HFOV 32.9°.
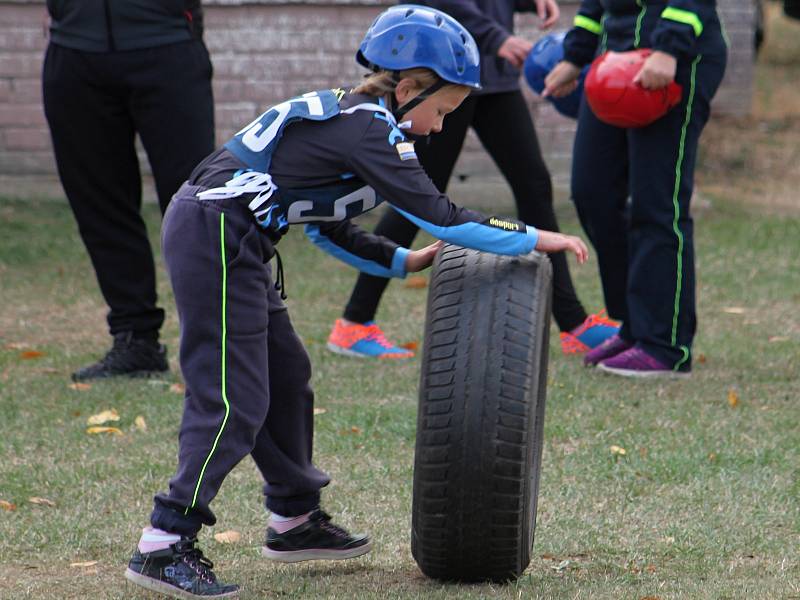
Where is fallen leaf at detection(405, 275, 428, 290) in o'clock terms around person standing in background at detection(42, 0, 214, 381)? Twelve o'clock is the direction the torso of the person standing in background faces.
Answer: The fallen leaf is roughly at 6 o'clock from the person standing in background.

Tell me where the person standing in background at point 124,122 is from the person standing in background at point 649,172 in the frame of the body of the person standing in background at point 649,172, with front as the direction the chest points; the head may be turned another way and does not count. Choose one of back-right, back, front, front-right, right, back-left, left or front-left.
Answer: front-right

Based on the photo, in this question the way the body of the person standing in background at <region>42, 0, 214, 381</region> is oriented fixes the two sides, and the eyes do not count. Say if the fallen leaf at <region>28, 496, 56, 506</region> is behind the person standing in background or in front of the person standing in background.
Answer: in front

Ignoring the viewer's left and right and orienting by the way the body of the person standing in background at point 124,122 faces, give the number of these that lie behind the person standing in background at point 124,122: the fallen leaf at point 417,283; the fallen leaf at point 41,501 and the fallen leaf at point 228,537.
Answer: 1

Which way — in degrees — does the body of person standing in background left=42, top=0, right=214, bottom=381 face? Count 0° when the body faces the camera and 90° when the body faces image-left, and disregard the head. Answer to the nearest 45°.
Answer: approximately 45°

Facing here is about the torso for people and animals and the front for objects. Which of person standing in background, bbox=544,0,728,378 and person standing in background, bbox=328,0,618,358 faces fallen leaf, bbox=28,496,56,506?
person standing in background, bbox=544,0,728,378
